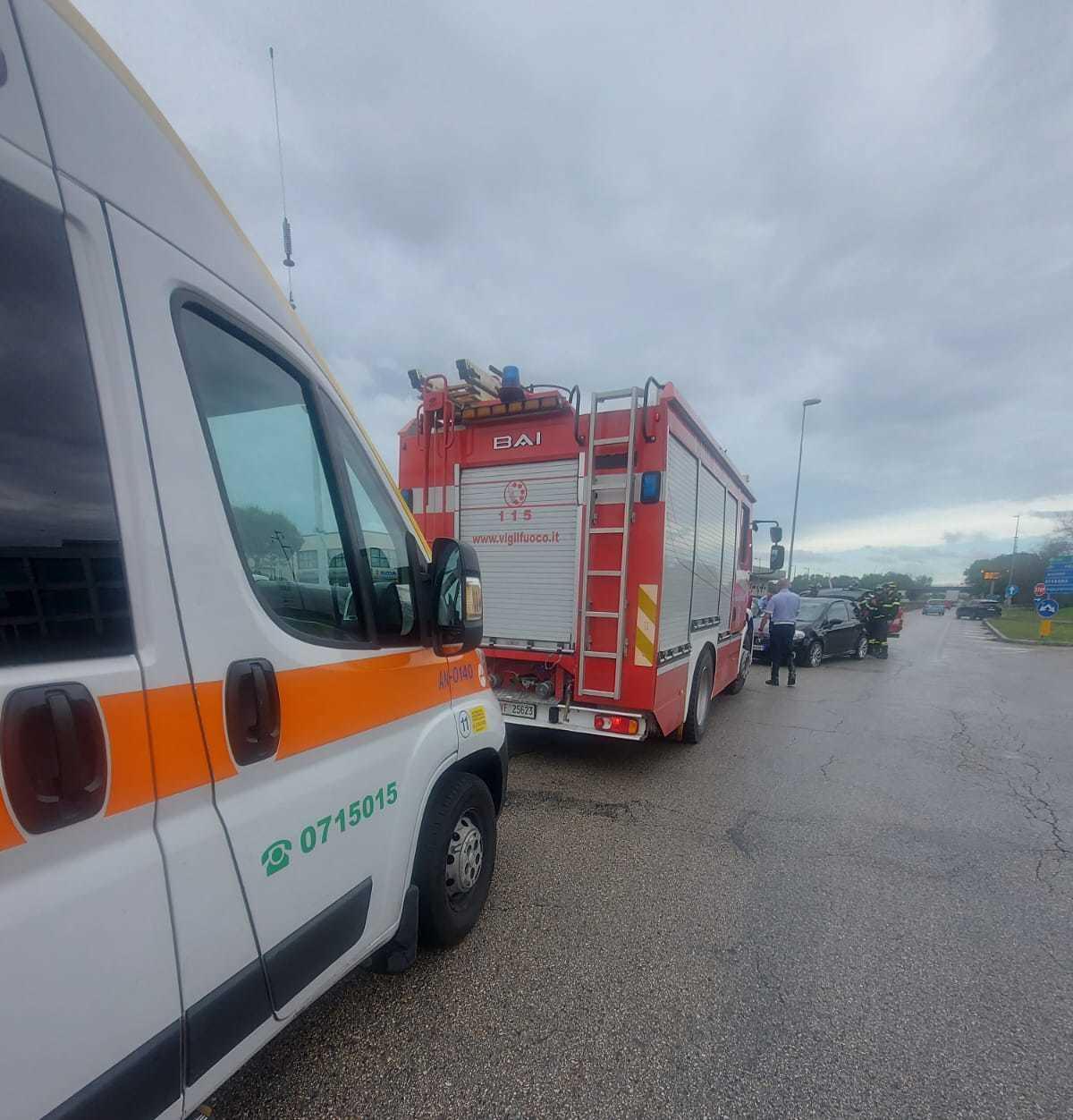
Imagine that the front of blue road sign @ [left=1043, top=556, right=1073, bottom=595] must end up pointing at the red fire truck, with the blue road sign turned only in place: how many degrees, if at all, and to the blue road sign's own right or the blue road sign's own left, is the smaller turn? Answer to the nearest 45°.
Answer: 0° — it already faces it

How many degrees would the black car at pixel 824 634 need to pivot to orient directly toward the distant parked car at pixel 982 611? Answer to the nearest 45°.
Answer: approximately 135° to its right

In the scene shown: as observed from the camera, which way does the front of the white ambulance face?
facing away from the viewer and to the right of the viewer
